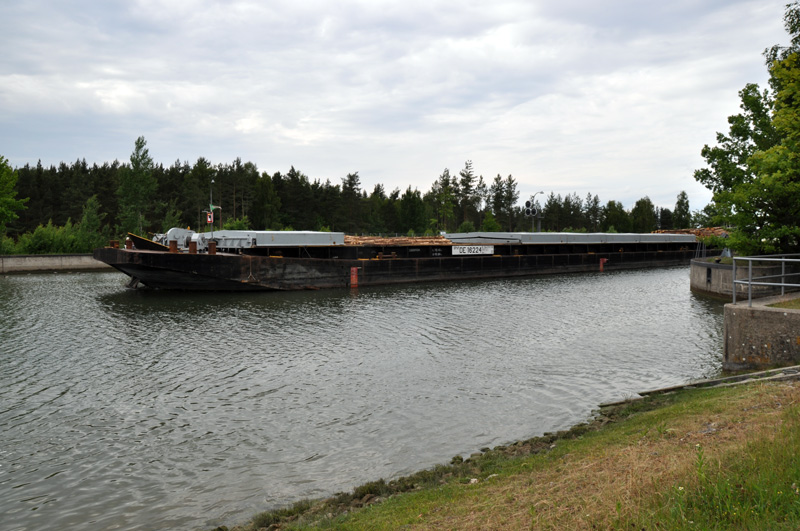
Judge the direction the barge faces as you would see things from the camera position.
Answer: facing the viewer and to the left of the viewer
